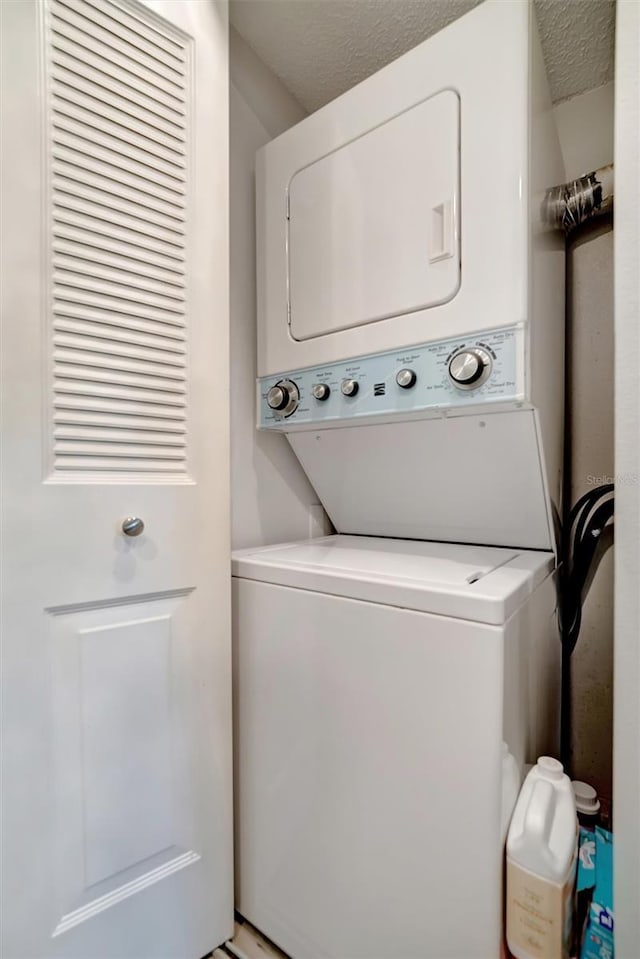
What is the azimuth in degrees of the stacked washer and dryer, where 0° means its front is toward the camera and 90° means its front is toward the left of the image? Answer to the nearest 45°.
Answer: approximately 45°

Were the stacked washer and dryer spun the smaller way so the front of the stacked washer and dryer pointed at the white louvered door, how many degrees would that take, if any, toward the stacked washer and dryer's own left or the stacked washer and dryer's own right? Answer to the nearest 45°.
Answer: approximately 45° to the stacked washer and dryer's own right
